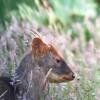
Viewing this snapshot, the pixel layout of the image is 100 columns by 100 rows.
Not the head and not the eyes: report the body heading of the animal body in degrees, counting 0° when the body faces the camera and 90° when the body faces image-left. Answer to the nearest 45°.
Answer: approximately 270°
